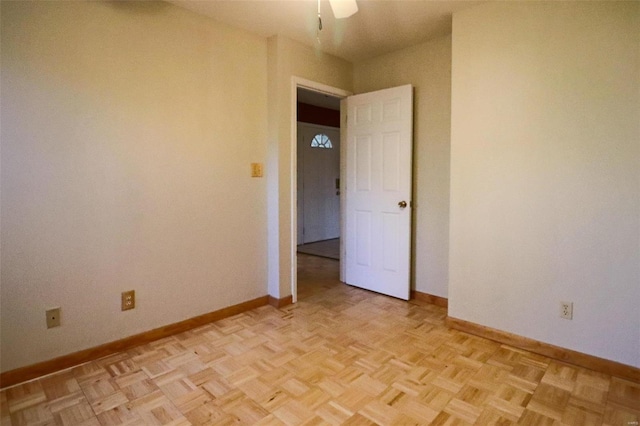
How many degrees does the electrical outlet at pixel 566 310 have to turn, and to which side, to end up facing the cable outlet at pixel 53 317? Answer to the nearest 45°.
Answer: approximately 45° to its right

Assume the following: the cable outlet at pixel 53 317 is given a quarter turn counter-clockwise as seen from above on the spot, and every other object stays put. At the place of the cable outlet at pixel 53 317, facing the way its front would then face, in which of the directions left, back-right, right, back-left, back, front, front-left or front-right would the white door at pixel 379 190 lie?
front

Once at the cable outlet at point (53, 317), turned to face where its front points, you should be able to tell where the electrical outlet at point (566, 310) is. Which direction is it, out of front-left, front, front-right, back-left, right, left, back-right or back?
front-left

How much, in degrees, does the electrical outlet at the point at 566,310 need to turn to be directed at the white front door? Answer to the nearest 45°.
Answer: approximately 135° to its right

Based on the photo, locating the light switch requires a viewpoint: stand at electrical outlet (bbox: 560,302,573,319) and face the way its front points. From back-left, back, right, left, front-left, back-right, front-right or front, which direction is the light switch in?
right

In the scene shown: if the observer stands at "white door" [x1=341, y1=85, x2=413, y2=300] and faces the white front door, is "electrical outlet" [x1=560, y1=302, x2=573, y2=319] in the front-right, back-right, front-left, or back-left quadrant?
back-right

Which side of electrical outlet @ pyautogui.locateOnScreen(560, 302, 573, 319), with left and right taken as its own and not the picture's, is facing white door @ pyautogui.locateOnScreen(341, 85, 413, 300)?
right
